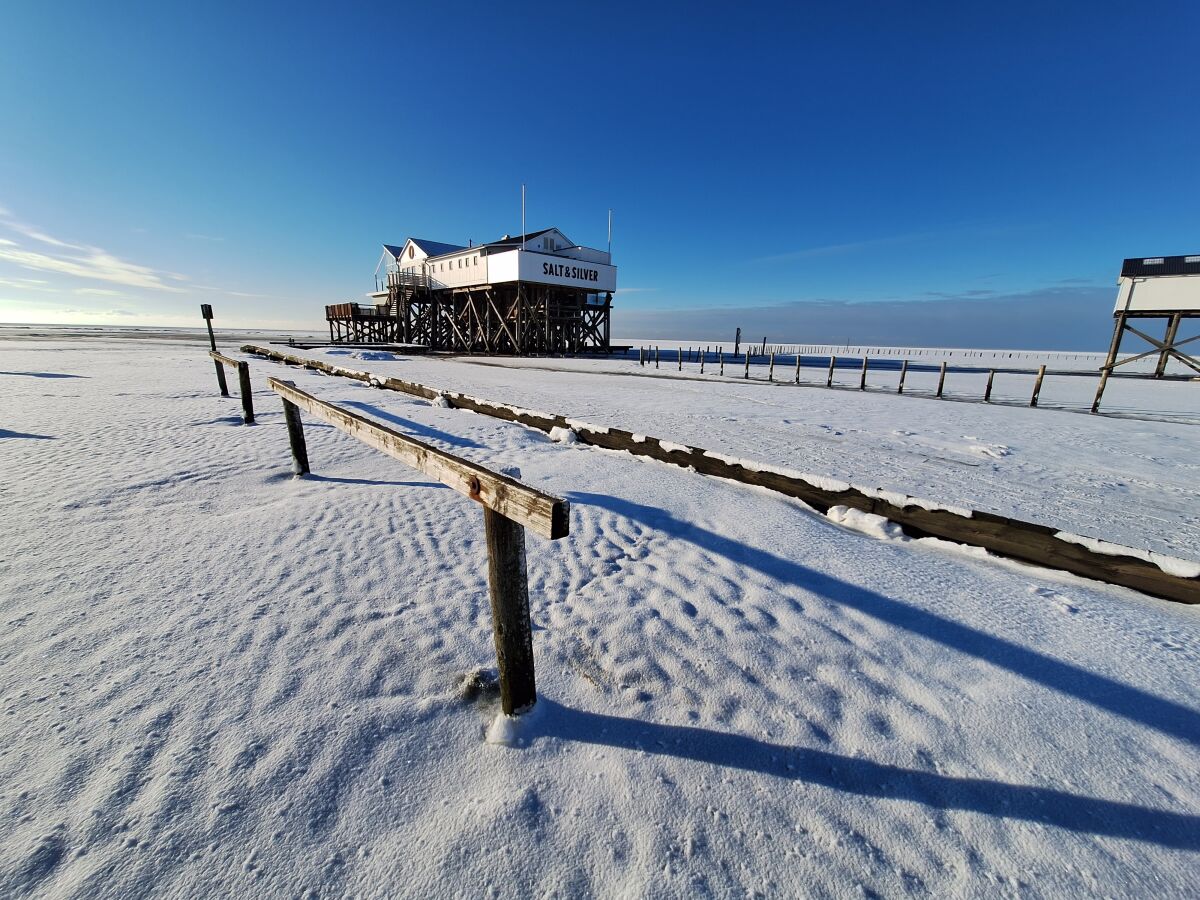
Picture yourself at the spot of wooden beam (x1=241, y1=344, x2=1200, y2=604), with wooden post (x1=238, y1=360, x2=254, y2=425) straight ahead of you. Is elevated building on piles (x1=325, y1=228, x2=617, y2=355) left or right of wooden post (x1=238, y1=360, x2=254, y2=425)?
right

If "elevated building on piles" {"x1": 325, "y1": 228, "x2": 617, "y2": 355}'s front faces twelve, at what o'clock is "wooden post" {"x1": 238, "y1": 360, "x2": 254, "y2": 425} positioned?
The wooden post is roughly at 2 o'clock from the elevated building on piles.

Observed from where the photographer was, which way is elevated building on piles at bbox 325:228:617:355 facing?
facing the viewer and to the right of the viewer

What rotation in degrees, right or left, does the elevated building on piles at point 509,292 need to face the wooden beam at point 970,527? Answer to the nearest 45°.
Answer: approximately 45° to its right
